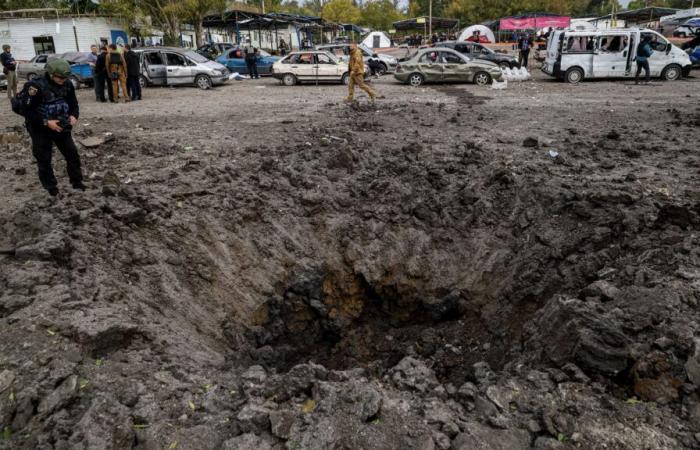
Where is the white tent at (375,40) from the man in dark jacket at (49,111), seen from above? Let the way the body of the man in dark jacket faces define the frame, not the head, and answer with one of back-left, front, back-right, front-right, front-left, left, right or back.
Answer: left

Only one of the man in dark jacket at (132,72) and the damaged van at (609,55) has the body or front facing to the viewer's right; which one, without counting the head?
the damaged van

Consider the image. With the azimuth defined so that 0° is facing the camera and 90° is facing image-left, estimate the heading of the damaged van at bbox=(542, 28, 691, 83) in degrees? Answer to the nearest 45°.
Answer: approximately 270°

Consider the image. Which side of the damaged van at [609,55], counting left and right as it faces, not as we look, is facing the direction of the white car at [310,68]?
back

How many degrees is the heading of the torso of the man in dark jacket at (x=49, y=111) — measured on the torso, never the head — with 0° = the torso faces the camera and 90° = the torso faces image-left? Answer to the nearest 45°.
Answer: approximately 315°

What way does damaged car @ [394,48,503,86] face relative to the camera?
to the viewer's right
